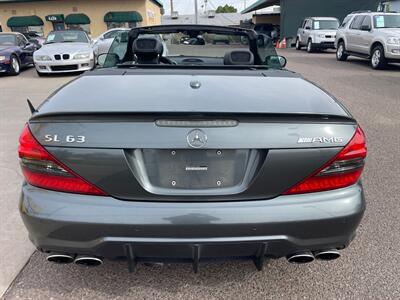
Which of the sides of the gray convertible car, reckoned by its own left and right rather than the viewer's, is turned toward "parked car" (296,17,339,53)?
front

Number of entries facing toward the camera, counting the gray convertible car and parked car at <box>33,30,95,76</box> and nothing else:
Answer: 1

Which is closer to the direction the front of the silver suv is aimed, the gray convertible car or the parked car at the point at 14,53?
the gray convertible car

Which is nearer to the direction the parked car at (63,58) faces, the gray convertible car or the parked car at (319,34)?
the gray convertible car

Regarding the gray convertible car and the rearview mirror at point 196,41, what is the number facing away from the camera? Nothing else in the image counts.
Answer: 1

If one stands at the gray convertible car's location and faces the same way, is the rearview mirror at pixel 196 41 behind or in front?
in front

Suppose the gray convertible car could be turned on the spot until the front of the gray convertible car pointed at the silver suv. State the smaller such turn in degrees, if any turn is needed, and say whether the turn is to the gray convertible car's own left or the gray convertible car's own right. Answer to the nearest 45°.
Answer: approximately 45° to the gray convertible car's own right

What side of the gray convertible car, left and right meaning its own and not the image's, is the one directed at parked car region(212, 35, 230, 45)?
front

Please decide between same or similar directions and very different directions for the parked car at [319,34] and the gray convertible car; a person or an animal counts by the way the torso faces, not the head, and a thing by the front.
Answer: very different directions

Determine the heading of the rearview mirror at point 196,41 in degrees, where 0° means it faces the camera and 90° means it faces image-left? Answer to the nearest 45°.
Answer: approximately 45°

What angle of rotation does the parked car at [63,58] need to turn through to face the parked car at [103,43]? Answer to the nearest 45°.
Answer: approximately 135° to its left

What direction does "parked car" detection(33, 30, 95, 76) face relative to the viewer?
toward the camera

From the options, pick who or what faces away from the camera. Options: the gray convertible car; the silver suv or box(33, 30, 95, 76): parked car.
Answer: the gray convertible car

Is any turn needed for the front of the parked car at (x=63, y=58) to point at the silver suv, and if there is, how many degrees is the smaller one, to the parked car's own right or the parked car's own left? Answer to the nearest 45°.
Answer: approximately 90° to the parked car's own left
